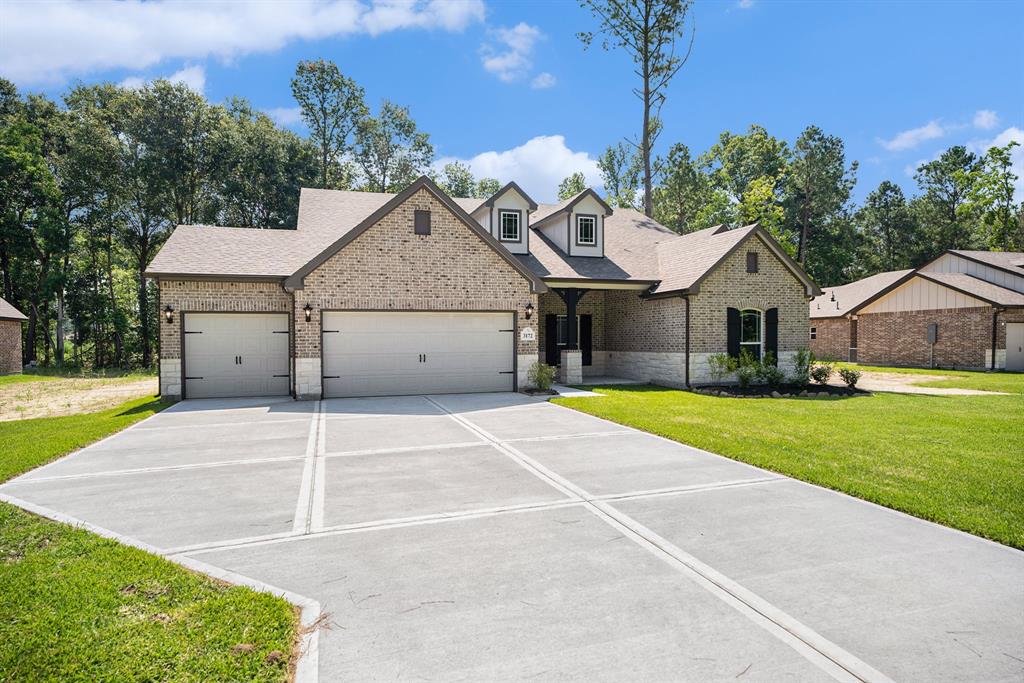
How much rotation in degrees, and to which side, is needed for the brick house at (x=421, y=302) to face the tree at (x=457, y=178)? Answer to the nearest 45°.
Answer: approximately 180°

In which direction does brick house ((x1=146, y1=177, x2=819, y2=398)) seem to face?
toward the camera

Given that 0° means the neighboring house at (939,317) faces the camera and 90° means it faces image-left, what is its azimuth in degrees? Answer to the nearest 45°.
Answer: approximately 315°

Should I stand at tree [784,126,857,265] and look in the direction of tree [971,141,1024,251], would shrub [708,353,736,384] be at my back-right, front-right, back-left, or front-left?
back-right

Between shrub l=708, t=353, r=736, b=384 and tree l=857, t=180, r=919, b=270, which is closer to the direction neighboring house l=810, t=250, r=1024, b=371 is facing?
the shrub

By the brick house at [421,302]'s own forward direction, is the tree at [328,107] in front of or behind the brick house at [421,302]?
behind

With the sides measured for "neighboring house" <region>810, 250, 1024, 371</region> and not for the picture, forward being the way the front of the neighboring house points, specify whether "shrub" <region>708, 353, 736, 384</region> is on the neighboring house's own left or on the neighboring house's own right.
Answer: on the neighboring house's own right

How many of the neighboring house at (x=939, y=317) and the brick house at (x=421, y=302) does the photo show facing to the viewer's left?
0

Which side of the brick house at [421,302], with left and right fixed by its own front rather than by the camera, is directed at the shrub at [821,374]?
left
